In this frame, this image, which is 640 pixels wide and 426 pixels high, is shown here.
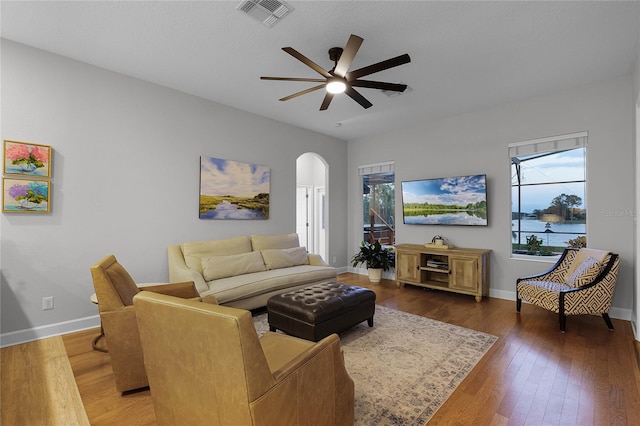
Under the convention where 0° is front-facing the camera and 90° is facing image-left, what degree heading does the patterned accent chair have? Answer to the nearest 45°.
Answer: approximately 45°

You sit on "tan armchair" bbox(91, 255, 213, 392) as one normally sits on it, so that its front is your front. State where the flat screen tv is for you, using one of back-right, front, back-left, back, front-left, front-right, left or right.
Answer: front

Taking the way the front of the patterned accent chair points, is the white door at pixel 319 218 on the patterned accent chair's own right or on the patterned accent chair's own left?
on the patterned accent chair's own right

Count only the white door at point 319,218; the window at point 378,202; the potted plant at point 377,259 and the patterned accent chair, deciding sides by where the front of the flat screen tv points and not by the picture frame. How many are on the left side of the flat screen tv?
1

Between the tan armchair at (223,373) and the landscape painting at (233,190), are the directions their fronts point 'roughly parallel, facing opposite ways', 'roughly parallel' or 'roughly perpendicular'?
roughly perpendicular

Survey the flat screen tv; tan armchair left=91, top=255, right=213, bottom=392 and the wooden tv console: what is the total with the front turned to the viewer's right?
1

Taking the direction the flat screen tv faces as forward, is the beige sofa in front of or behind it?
in front

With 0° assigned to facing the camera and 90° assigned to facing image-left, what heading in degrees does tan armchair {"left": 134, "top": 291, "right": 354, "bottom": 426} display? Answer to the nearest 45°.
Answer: approximately 225°

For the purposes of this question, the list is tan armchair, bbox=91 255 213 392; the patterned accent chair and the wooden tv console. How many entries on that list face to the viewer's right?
1

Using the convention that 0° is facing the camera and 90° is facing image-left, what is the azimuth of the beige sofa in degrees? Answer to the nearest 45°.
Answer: approximately 315°

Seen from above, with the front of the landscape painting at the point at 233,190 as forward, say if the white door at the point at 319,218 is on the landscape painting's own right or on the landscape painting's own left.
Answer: on the landscape painting's own left

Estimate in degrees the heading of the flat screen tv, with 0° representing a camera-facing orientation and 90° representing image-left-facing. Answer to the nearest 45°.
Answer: approximately 45°

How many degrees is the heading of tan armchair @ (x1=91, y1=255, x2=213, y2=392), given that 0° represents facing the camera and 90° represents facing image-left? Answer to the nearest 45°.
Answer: approximately 270°

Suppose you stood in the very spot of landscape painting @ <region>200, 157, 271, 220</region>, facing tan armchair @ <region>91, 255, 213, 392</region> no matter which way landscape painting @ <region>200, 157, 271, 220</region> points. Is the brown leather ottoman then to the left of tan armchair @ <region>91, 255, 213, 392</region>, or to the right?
left
